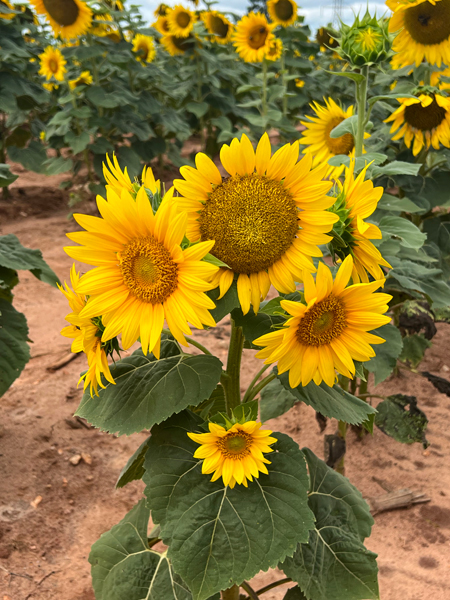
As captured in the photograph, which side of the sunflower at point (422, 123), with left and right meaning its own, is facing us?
front

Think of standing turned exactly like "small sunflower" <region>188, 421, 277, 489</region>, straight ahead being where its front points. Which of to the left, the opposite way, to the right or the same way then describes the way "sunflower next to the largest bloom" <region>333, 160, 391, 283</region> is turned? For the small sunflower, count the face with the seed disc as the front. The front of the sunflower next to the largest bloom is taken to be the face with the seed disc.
to the left

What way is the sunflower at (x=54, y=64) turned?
toward the camera

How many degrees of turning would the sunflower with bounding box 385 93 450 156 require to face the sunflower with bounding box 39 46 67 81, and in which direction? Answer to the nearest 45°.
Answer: approximately 135° to its right

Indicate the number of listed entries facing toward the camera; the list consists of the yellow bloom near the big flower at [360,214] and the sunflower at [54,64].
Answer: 1

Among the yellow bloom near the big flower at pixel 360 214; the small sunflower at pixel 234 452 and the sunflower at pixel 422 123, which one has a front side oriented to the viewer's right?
the yellow bloom near the big flower

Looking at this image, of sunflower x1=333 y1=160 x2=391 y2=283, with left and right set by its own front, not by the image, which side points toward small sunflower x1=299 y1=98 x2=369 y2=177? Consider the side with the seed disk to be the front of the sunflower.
left

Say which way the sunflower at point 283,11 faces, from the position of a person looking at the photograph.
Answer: facing the viewer

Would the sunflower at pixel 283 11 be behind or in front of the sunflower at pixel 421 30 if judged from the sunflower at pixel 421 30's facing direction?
behind

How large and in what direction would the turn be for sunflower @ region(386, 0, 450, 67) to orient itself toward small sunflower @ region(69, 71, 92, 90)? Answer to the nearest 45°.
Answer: approximately 135° to its right

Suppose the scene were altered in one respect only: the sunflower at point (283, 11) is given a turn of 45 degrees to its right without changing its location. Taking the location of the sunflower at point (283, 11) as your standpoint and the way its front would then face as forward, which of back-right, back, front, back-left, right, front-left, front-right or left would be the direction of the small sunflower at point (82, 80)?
front-right

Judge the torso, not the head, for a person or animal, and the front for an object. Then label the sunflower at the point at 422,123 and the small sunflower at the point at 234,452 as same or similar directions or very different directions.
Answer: same or similar directions

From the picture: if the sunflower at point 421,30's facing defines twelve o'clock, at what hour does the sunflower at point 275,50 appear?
the sunflower at point 275,50 is roughly at 5 o'clock from the sunflower at point 421,30.

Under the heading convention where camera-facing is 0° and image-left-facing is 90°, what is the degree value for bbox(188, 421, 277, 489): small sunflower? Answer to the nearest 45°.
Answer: approximately 0°

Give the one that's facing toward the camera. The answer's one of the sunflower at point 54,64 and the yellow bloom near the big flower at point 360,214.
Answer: the sunflower

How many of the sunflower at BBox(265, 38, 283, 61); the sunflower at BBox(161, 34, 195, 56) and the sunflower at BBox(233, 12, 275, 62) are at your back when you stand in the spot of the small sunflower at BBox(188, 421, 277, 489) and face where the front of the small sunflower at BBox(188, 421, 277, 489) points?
3
